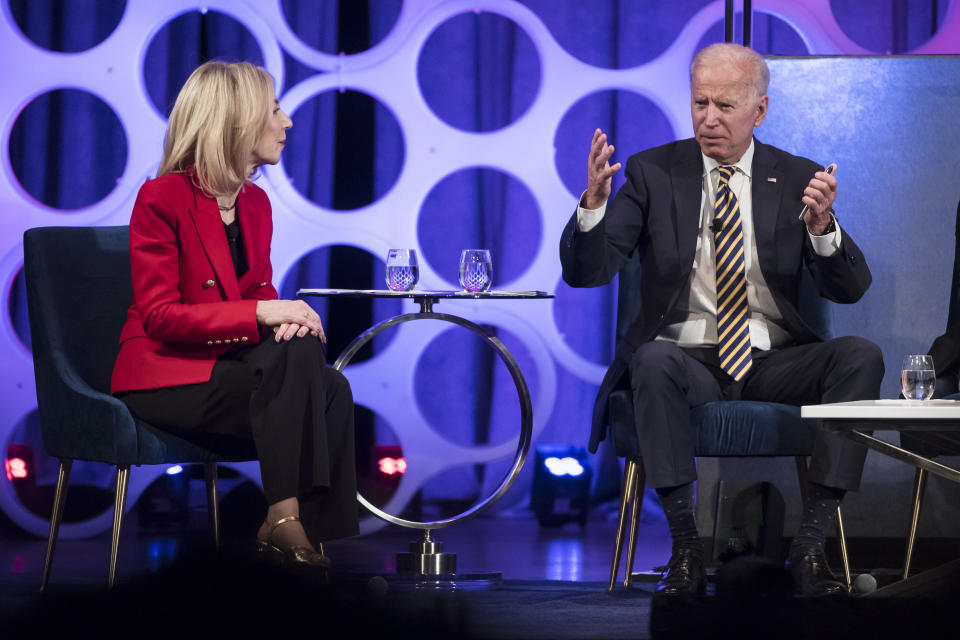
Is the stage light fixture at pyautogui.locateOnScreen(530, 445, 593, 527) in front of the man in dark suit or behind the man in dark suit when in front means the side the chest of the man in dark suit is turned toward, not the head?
behind

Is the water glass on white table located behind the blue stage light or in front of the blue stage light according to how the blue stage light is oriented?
in front

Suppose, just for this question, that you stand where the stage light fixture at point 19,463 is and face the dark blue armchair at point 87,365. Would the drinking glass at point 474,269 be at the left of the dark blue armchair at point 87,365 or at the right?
left

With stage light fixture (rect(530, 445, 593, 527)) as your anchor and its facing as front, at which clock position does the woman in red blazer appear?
The woman in red blazer is roughly at 1 o'clock from the stage light fixture.

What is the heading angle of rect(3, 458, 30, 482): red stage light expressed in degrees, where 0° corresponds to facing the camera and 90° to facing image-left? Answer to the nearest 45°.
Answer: approximately 0°

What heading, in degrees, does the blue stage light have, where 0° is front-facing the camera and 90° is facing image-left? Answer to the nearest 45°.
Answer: approximately 0°

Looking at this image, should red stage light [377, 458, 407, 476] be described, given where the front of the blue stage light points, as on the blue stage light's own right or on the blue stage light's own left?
on the blue stage light's own right

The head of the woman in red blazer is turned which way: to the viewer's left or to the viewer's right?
to the viewer's right

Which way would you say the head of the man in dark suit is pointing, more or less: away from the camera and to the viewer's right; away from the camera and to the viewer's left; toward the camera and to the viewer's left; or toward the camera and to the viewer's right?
toward the camera and to the viewer's left
